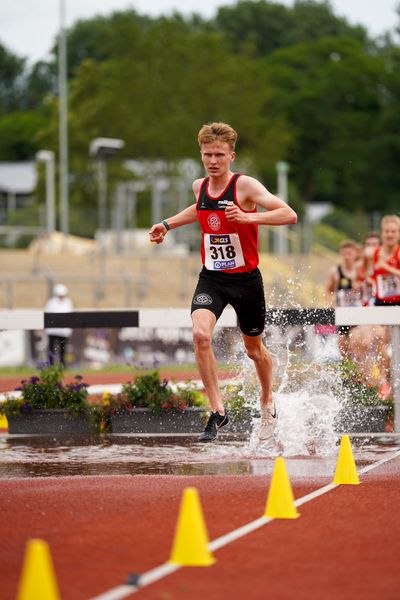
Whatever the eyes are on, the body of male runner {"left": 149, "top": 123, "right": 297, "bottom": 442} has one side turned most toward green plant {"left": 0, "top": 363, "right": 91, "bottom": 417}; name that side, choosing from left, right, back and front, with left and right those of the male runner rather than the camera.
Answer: right

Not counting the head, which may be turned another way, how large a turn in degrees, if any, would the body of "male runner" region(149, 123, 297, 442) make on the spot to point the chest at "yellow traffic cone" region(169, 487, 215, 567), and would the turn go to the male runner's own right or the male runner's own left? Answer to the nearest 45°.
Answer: approximately 45° to the male runner's own left

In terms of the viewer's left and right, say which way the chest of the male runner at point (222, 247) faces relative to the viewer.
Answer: facing the viewer and to the left of the viewer

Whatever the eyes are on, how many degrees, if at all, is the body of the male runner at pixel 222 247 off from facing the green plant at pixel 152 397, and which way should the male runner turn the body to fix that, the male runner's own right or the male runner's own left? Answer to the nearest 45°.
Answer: approximately 135° to the male runner's own right

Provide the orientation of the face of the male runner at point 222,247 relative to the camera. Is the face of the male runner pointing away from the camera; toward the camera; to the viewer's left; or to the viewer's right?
toward the camera

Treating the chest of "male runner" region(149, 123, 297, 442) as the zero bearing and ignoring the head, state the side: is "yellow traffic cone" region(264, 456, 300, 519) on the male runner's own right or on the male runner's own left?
on the male runner's own left

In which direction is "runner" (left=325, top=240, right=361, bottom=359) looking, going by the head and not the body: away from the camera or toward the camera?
toward the camera

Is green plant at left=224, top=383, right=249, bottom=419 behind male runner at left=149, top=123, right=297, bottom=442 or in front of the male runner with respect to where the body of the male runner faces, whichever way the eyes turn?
behind

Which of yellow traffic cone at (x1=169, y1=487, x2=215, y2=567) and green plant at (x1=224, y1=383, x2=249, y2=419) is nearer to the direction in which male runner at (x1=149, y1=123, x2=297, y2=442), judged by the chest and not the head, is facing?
the yellow traffic cone
